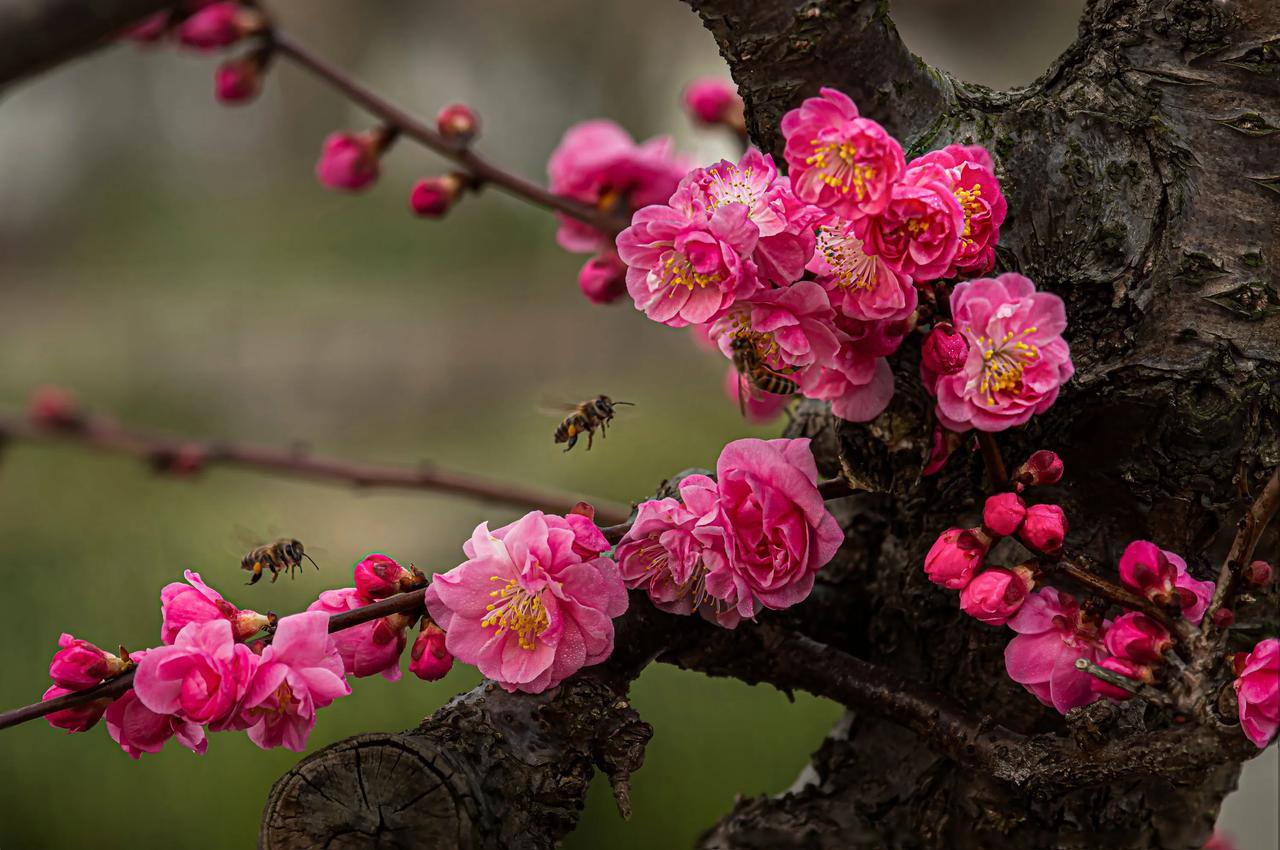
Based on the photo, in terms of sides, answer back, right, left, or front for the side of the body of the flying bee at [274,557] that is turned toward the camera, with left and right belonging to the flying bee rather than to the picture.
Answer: right

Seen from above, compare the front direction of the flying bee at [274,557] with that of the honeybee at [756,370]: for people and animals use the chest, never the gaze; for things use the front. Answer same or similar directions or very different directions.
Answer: very different directions

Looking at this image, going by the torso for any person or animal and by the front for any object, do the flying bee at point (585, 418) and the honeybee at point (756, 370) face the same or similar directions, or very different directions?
very different directions

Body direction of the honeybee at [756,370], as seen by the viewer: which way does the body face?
to the viewer's left

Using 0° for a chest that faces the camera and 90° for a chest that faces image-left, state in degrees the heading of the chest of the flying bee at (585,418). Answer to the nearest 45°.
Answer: approximately 270°
